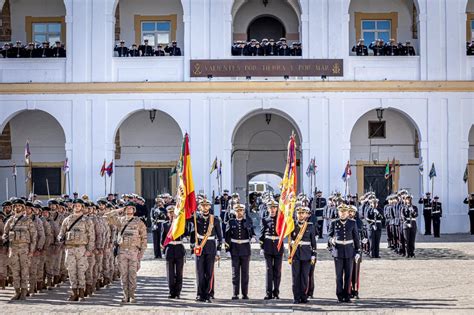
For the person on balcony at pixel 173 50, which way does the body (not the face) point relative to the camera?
toward the camera

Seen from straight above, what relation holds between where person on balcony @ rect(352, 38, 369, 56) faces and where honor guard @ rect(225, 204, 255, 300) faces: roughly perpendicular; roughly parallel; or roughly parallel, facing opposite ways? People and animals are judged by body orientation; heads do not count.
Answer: roughly parallel

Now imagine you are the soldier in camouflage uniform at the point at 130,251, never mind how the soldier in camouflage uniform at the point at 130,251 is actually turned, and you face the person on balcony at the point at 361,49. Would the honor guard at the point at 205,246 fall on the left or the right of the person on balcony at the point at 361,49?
right

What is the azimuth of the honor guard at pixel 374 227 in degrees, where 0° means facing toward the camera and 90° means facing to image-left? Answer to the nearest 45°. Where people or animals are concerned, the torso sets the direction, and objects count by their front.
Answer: approximately 0°

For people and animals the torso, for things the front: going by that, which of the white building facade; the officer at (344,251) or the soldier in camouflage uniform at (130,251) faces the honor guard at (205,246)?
the white building facade

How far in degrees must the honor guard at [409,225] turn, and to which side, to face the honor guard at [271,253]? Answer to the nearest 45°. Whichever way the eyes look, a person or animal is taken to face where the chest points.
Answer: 0° — they already face them

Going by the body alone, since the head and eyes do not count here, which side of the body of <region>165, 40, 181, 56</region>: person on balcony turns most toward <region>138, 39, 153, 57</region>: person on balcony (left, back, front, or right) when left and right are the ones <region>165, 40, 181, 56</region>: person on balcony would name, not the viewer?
right

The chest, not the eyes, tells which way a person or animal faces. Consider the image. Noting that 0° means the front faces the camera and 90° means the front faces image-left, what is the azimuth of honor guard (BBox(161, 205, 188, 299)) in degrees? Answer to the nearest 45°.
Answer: approximately 0°

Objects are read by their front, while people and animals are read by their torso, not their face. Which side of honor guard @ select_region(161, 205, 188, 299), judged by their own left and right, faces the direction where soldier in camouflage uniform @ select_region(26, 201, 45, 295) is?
right

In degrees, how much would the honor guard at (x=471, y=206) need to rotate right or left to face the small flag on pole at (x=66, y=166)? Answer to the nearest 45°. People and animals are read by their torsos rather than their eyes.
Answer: approximately 90° to their right

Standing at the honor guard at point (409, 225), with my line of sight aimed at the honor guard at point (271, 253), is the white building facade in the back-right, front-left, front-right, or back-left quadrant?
back-right

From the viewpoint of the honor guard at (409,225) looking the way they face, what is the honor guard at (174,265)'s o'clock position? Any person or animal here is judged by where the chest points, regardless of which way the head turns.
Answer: the honor guard at (174,265) is roughly at 1 o'clock from the honor guard at (409,225).

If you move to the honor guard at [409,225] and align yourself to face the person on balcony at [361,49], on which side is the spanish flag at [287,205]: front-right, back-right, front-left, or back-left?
back-left

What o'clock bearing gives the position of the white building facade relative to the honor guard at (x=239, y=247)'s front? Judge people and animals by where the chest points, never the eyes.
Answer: The white building facade is roughly at 6 o'clock from the honor guard.

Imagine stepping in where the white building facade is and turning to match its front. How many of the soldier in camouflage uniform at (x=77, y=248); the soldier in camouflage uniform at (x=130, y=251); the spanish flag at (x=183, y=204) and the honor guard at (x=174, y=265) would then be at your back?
0

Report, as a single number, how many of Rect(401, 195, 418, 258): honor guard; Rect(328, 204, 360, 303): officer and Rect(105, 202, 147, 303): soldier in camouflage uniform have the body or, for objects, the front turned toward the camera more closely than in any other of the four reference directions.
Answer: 3

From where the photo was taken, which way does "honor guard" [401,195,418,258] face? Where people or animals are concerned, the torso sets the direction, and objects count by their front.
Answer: toward the camera

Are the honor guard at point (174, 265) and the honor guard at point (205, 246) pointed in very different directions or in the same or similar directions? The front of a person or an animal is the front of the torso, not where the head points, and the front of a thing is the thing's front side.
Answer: same or similar directions

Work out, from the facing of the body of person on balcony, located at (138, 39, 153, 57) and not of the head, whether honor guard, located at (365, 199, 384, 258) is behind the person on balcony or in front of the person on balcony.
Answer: in front
